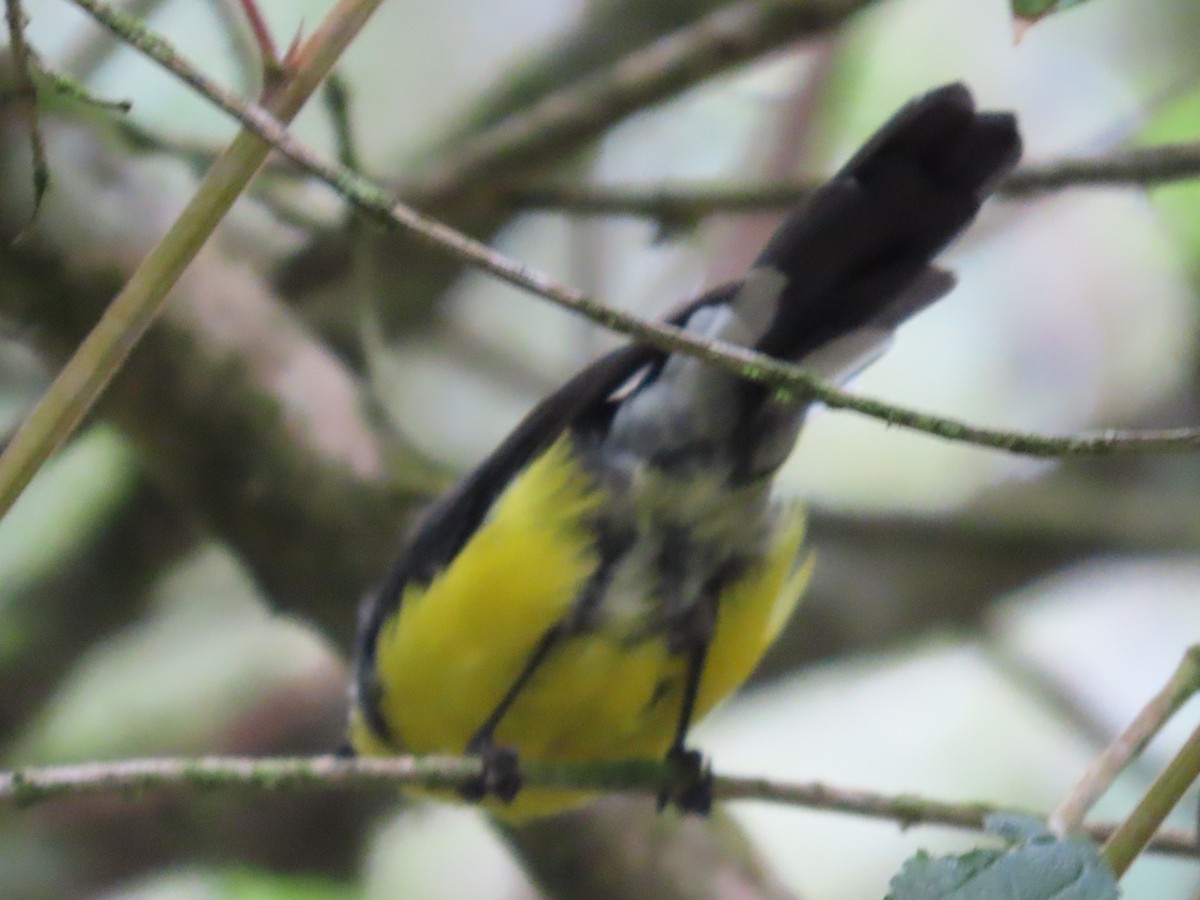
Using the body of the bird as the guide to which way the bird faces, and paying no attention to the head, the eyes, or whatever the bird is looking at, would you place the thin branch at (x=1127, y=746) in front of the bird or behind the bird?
behind

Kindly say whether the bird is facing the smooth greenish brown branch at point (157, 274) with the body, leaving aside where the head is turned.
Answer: no

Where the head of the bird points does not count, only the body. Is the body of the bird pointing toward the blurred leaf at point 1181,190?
no

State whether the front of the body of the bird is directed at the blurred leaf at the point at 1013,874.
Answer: no
